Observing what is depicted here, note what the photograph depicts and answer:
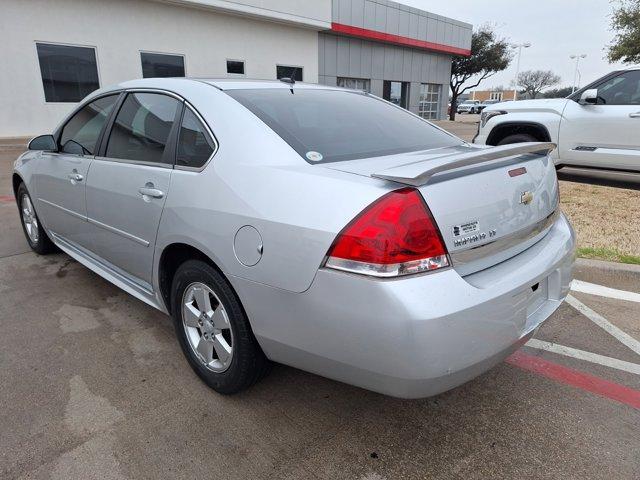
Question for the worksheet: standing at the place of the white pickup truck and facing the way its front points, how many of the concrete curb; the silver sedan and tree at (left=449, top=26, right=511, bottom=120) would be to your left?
2

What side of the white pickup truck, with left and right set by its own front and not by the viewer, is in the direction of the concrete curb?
left

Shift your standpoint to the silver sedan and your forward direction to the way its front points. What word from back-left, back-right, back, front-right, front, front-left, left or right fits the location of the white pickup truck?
right

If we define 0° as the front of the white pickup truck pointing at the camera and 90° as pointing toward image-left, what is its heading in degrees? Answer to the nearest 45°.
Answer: approximately 90°

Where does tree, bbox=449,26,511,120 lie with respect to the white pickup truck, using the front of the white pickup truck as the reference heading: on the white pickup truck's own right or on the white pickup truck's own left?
on the white pickup truck's own right

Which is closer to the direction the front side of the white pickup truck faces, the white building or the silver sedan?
the white building

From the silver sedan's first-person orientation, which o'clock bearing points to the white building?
The white building is roughly at 1 o'clock from the silver sedan.

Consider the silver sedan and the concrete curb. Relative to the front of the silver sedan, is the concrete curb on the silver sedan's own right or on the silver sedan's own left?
on the silver sedan's own right

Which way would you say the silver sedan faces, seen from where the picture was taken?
facing away from the viewer and to the left of the viewer

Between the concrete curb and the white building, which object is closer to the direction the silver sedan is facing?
the white building

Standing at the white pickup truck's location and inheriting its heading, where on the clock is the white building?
The white building is roughly at 1 o'clock from the white pickup truck.

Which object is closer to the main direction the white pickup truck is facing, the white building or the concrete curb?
the white building

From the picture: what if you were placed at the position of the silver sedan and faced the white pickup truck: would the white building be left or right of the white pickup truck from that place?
left

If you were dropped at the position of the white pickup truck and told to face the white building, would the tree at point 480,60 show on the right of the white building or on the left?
right
